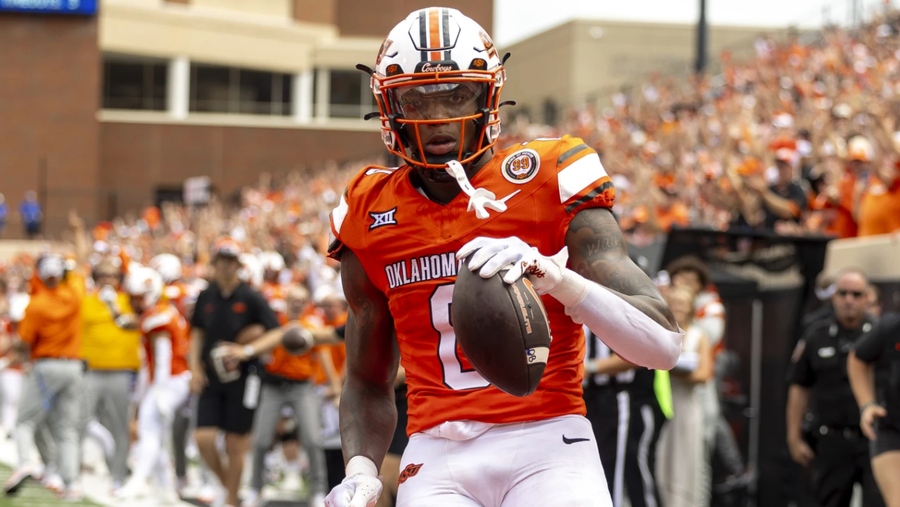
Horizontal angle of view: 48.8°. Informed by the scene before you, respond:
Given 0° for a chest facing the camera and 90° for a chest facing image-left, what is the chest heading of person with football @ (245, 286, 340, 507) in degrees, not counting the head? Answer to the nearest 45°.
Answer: approximately 0°

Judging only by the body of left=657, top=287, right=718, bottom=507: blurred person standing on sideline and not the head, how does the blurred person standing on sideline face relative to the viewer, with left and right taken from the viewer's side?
facing the viewer and to the left of the viewer

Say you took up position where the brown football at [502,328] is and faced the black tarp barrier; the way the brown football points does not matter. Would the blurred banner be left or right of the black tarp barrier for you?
left

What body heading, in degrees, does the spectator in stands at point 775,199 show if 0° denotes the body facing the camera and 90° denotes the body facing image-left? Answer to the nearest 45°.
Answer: approximately 45°

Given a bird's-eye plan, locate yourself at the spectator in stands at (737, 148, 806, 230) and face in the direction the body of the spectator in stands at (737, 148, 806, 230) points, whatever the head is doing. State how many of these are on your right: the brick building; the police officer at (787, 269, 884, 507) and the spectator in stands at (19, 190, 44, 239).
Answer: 2

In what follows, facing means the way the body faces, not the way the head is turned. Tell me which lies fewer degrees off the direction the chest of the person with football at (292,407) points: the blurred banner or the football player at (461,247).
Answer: the football player
